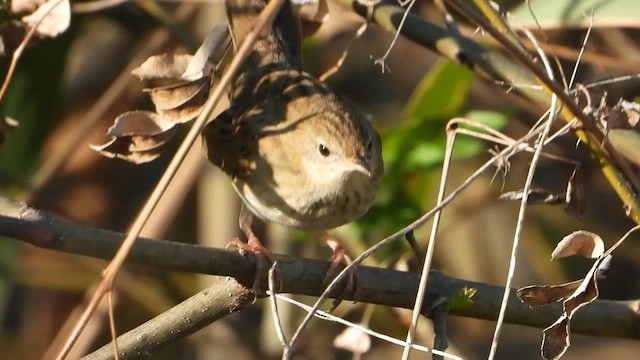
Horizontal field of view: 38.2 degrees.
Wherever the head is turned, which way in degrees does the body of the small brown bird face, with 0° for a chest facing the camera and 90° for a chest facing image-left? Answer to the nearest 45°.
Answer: approximately 315°

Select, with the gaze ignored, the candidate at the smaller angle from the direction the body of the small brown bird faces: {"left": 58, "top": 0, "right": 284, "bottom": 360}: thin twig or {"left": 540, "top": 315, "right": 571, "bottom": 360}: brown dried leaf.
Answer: the brown dried leaf

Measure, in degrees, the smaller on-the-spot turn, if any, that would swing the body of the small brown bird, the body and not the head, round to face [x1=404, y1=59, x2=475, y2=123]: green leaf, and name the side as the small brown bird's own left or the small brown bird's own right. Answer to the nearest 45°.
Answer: approximately 90° to the small brown bird's own left

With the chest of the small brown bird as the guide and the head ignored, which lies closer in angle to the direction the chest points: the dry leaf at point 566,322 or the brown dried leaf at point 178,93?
the dry leaf

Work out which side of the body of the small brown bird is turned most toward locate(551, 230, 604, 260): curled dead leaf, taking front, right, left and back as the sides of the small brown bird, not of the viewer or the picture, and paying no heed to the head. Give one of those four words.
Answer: left

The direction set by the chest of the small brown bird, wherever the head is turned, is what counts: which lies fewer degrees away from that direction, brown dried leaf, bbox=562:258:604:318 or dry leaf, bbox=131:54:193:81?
the brown dried leaf

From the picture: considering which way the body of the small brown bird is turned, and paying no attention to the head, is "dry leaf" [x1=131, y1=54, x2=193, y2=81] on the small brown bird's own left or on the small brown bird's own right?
on the small brown bird's own right

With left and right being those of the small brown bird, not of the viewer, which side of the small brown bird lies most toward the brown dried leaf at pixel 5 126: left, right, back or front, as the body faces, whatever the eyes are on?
right

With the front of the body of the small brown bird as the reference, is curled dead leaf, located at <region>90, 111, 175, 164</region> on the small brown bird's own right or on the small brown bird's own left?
on the small brown bird's own right

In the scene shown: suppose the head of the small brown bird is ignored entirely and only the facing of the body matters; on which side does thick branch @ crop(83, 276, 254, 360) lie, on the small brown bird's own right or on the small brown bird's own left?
on the small brown bird's own right
